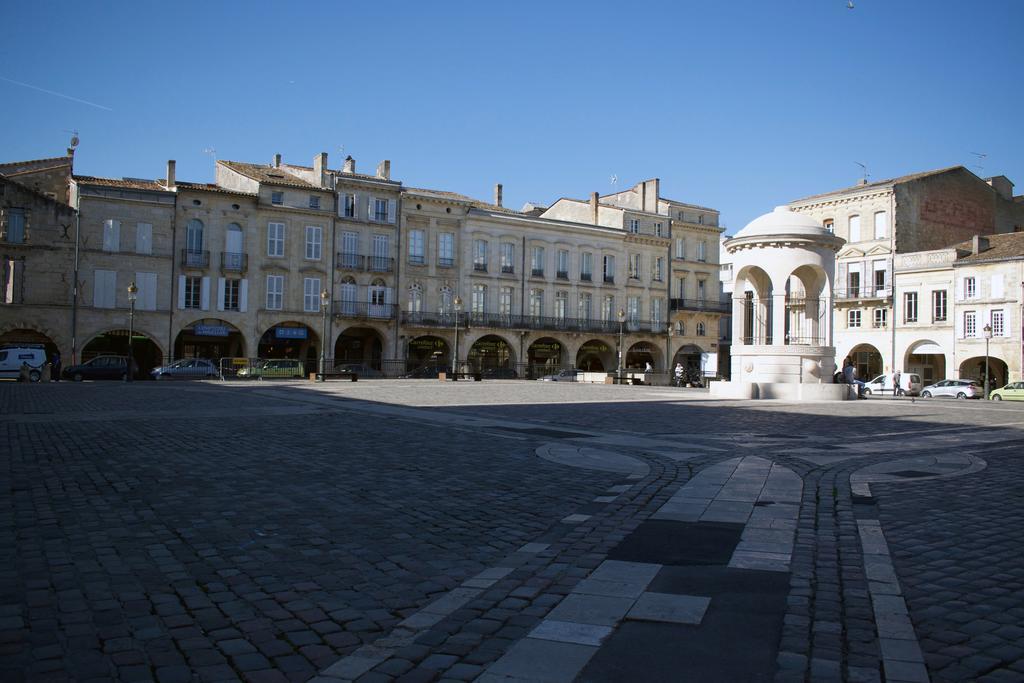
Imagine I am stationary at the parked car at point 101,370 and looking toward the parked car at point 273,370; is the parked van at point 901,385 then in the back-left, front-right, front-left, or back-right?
front-right

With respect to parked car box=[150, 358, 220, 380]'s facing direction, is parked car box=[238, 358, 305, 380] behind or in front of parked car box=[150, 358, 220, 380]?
behind

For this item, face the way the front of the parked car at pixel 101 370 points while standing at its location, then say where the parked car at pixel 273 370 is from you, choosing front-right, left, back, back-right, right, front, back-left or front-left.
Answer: back

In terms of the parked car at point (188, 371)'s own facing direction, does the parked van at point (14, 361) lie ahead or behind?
ahead

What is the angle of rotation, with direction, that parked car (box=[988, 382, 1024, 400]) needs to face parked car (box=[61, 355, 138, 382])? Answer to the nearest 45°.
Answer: approximately 45° to its left

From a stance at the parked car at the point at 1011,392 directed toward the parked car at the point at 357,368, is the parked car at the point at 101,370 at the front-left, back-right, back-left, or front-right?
front-left

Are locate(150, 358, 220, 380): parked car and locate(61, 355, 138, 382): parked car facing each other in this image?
no

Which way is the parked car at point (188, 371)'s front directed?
to the viewer's left

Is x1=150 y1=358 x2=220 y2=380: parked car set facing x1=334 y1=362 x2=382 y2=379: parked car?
no

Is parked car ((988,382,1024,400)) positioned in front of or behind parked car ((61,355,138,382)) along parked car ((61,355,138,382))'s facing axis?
behind

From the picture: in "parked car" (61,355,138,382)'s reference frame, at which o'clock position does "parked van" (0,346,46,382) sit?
"parked van" (0,346,46,382) is roughly at 12 o'clock from "parked car" (61,355,138,382).

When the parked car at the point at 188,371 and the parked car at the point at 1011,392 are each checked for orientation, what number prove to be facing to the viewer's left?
2

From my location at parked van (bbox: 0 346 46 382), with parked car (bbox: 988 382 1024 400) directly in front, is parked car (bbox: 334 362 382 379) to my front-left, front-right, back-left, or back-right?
front-left

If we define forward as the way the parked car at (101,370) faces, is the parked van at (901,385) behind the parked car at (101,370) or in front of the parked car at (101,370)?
behind

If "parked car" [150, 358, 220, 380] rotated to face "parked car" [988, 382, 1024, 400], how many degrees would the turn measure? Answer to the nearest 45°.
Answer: approximately 135° to its left

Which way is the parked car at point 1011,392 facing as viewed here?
to the viewer's left

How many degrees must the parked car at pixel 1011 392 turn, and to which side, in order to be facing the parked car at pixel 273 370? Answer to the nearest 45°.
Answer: approximately 45° to its left

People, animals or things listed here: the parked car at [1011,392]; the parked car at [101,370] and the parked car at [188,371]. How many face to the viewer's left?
3

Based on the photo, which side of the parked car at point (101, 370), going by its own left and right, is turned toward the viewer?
left
